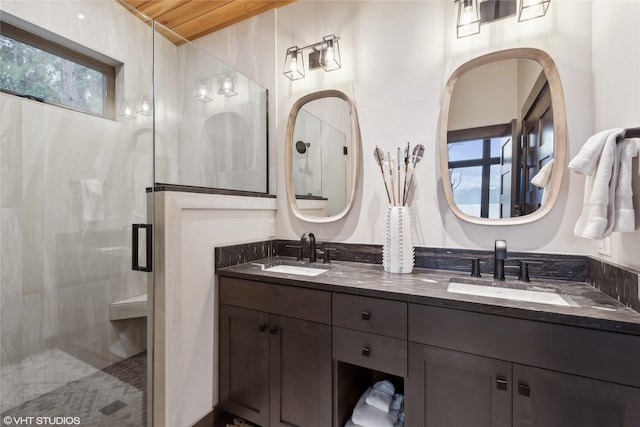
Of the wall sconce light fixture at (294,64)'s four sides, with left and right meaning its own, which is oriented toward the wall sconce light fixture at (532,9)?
left

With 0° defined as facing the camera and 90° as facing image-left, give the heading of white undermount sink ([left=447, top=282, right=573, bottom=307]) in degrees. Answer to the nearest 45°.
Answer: approximately 0°

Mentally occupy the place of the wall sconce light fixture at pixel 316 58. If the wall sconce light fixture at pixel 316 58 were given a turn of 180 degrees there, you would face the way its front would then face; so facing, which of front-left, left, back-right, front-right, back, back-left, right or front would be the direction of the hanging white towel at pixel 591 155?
right

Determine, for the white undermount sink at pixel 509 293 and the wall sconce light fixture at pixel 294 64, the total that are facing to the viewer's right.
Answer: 0

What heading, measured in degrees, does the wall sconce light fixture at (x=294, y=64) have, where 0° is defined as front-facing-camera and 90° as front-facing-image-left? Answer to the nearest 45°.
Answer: approximately 45°

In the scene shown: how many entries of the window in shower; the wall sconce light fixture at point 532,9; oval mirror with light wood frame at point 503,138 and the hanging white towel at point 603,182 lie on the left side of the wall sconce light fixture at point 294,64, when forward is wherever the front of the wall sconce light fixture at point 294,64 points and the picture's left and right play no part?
3

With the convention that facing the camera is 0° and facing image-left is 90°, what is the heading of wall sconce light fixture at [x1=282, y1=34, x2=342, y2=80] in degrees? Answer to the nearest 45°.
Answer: approximately 45°

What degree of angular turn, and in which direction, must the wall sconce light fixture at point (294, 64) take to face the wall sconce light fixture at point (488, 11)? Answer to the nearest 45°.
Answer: approximately 90° to its left
